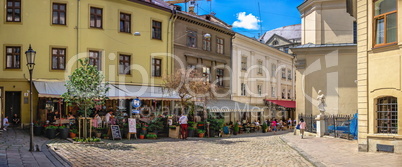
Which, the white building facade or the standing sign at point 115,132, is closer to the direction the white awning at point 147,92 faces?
the standing sign

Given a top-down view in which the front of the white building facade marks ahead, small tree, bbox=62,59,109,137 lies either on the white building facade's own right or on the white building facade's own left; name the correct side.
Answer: on the white building facade's own right

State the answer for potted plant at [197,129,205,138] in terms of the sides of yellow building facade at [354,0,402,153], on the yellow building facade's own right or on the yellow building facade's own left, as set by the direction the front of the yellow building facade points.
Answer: on the yellow building facade's own right

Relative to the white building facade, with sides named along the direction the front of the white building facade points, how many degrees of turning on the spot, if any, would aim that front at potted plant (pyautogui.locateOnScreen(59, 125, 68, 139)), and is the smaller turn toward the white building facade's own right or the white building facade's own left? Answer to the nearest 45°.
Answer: approximately 45° to the white building facade's own right
